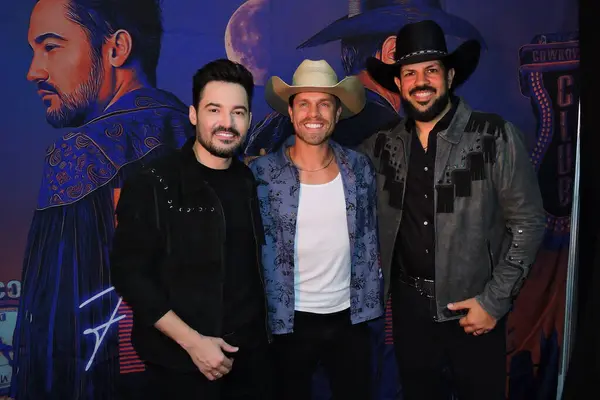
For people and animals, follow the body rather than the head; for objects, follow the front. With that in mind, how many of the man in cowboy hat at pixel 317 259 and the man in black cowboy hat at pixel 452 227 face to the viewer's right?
0

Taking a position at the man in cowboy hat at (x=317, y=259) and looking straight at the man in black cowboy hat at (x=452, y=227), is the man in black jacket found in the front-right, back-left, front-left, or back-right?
back-right

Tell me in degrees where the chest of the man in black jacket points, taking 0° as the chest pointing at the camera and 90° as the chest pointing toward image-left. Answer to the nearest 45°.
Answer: approximately 315°

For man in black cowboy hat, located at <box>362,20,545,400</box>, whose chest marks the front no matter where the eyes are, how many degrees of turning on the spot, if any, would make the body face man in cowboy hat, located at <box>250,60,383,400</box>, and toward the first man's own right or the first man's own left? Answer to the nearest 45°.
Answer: approximately 45° to the first man's own right

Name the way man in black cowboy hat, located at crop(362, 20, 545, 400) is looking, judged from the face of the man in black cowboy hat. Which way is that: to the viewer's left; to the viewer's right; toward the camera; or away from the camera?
toward the camera

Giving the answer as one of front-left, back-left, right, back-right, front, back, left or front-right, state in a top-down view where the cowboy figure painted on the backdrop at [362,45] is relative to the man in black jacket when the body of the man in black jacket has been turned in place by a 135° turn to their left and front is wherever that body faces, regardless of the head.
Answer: front-right

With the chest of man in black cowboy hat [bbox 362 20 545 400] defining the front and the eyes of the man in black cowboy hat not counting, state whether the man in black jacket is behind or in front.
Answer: in front

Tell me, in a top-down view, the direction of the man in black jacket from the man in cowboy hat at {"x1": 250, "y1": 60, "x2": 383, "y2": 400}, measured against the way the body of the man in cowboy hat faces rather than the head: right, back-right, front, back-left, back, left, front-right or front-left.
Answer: front-right

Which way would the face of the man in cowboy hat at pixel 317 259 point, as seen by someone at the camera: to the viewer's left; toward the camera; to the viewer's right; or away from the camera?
toward the camera

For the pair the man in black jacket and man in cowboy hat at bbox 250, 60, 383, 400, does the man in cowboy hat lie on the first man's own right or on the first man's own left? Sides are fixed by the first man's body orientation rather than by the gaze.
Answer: on the first man's own left

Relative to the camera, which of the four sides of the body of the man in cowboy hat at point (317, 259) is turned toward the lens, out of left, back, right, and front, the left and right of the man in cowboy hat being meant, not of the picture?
front
